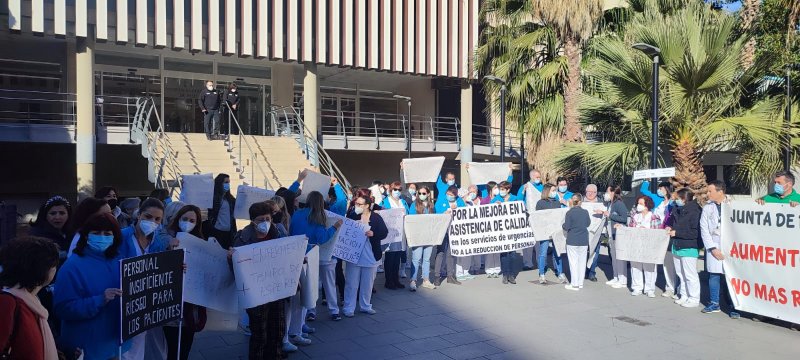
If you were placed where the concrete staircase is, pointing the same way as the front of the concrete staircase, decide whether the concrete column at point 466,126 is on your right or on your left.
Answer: on your left

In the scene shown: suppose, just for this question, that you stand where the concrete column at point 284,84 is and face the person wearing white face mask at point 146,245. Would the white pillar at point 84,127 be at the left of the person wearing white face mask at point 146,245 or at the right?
right

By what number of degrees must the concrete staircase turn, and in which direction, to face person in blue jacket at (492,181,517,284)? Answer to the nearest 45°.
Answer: approximately 45° to its left

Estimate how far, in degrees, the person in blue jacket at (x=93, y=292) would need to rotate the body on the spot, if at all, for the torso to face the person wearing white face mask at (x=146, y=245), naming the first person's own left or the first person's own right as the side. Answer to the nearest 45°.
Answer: approximately 90° to the first person's own left

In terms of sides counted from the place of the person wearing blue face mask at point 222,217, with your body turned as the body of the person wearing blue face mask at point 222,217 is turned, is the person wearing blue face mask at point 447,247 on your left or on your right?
on your left

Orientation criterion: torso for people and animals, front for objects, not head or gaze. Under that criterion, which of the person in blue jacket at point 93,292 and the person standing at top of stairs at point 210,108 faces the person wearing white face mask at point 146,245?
the person standing at top of stairs

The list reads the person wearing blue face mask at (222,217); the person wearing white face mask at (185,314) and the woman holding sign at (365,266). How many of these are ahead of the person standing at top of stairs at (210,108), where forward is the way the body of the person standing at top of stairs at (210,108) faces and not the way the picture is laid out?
3

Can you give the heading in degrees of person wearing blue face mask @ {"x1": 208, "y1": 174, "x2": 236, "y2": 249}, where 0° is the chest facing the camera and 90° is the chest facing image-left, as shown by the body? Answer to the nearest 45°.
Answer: approximately 315°

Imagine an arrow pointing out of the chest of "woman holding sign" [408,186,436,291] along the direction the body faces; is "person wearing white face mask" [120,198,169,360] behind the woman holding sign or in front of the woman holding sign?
in front

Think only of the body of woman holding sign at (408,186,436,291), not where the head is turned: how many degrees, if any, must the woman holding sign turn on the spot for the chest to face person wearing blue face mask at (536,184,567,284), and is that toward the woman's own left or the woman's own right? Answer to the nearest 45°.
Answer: approximately 90° to the woman's own left
